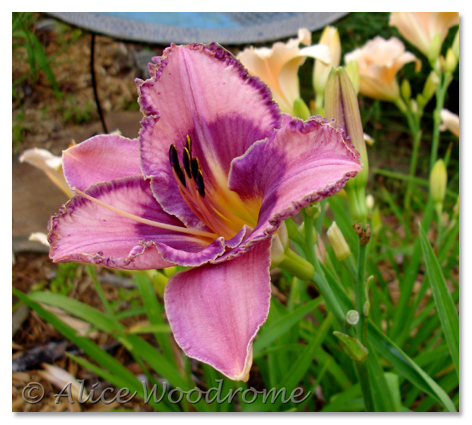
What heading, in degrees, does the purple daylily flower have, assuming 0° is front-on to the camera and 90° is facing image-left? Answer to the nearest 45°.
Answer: approximately 45°

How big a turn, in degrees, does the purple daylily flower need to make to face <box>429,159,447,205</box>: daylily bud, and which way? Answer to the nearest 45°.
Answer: approximately 180°
